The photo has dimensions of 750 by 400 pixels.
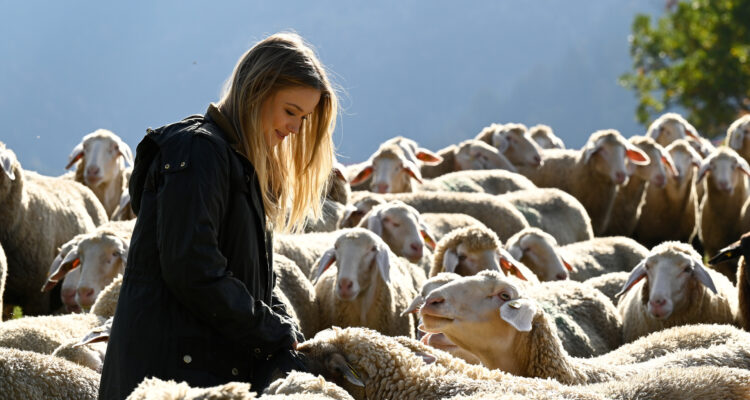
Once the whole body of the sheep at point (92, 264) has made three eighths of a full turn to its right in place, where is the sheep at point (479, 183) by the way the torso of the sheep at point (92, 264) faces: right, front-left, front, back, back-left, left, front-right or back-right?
front-right

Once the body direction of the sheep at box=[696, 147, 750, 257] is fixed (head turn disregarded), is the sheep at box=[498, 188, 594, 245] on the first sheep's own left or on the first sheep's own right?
on the first sheep's own right

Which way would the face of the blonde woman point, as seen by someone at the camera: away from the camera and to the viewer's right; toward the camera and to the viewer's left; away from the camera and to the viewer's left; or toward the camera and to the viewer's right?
toward the camera and to the viewer's right

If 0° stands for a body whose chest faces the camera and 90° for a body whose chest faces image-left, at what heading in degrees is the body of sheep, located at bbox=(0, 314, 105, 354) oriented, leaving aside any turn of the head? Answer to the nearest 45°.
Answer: approximately 270°

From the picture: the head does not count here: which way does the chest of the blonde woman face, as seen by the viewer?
to the viewer's right

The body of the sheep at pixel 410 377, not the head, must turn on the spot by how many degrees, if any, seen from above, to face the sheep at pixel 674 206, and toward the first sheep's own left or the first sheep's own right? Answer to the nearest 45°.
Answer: approximately 90° to the first sheep's own right

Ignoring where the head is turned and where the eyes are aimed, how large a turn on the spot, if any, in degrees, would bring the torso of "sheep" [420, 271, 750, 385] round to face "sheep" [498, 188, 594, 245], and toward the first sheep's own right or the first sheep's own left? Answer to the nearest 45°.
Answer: approximately 90° to the first sheep's own right

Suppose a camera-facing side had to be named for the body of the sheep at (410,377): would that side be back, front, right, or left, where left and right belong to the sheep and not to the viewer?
left

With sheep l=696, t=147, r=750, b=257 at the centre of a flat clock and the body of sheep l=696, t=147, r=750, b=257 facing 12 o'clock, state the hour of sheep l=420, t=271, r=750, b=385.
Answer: sheep l=420, t=271, r=750, b=385 is roughly at 12 o'clock from sheep l=696, t=147, r=750, b=257.
